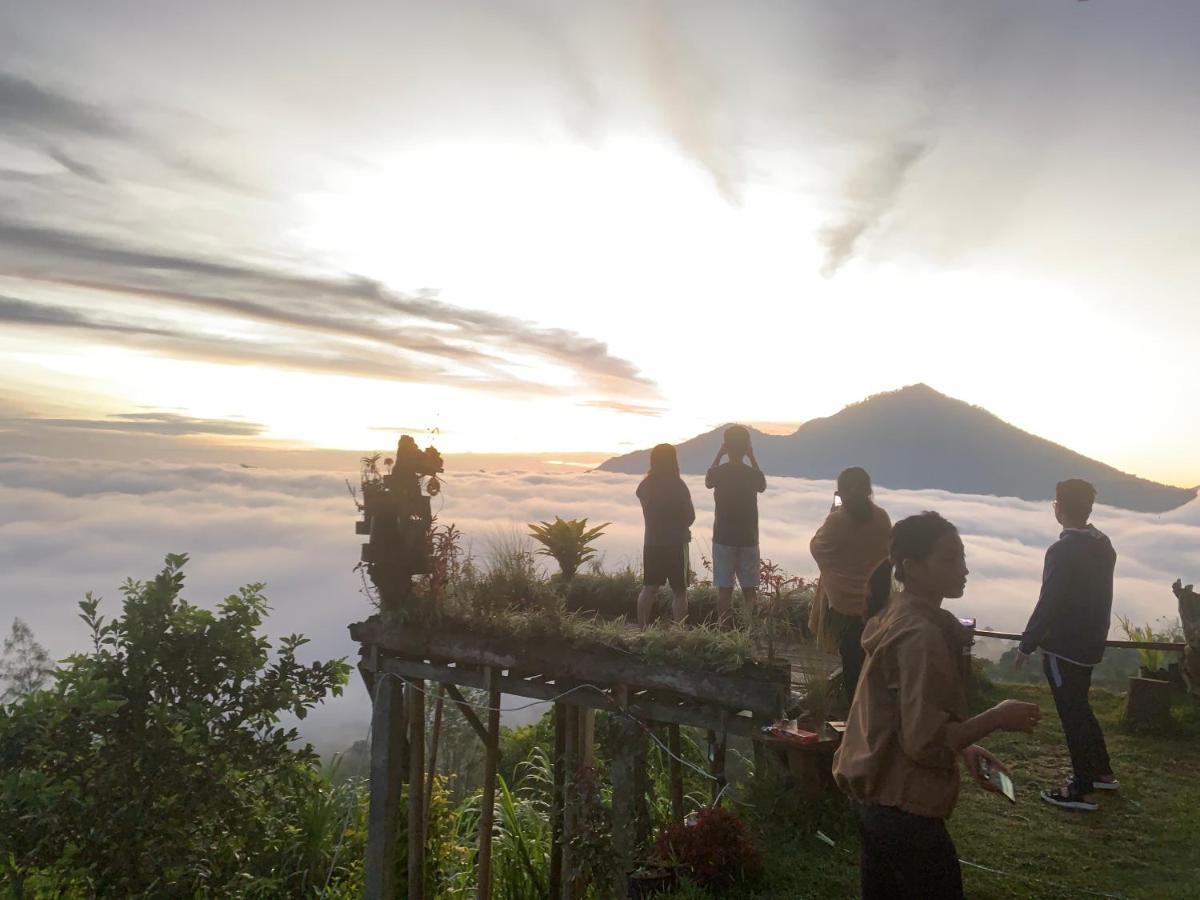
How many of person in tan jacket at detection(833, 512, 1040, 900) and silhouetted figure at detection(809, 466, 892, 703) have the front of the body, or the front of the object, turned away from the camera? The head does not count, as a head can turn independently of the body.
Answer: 1

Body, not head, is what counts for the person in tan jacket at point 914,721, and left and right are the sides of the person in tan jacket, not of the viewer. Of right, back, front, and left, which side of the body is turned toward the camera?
right

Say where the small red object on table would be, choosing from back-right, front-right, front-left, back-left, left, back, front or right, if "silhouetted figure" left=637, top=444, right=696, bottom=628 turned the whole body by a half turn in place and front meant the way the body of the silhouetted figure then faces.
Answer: front-left

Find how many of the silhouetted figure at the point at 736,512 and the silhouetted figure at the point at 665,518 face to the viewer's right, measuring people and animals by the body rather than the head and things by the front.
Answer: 0

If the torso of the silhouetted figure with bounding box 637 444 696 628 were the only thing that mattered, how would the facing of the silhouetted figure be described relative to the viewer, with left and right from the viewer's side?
facing away from the viewer

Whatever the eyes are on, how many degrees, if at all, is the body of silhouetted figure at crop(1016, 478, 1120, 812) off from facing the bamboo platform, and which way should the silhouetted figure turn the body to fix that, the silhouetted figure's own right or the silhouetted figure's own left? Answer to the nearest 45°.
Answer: approximately 45° to the silhouetted figure's own left

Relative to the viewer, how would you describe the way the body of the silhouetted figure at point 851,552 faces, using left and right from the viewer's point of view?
facing away from the viewer

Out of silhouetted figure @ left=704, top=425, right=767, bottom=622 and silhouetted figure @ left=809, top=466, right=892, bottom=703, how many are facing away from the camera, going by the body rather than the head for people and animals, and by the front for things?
2

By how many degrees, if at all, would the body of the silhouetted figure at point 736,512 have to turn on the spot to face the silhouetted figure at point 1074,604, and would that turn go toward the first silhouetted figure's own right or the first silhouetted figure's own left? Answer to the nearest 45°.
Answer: approximately 90° to the first silhouetted figure's own right

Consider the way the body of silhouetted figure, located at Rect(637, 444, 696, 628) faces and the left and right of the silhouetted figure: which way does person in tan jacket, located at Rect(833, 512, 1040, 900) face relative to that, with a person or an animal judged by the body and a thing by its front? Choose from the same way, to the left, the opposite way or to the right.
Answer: to the right

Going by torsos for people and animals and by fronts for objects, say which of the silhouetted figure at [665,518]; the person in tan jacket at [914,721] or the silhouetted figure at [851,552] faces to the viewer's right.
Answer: the person in tan jacket

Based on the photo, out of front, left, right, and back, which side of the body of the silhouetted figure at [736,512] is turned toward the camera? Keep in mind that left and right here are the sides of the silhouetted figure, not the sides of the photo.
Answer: back

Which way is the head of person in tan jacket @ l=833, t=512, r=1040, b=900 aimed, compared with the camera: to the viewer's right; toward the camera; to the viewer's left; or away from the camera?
to the viewer's right
